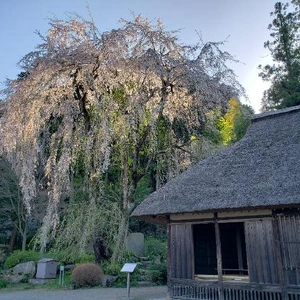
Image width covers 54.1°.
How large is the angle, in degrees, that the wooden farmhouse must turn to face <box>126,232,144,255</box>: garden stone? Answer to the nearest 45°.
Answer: approximately 135° to its right

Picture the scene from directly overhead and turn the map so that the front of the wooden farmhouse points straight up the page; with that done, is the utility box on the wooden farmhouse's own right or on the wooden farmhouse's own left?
on the wooden farmhouse's own right

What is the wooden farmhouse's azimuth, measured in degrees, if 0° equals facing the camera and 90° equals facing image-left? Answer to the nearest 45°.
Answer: approximately 0°
